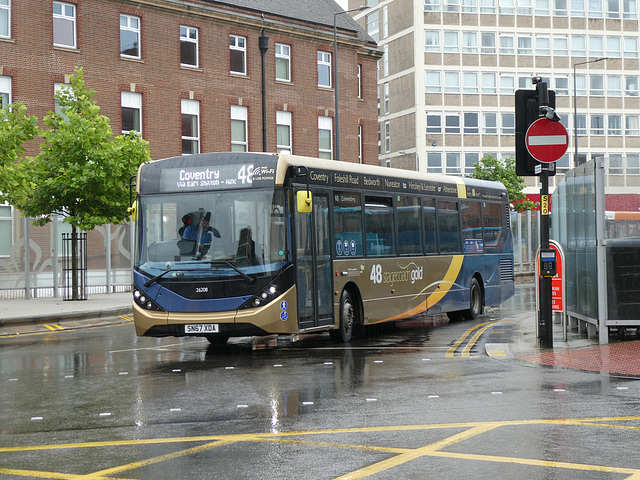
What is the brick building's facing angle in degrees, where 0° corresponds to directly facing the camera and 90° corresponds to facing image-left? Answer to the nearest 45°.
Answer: approximately 315°

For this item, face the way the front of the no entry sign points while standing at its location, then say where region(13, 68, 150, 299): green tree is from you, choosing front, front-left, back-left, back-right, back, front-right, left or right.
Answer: back-right

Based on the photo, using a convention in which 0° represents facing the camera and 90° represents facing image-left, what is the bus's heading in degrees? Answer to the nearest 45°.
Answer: approximately 45°

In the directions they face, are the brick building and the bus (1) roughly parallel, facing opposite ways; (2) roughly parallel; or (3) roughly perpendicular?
roughly perpendicular

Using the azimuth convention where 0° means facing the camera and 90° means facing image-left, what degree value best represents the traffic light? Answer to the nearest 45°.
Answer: approximately 180°
